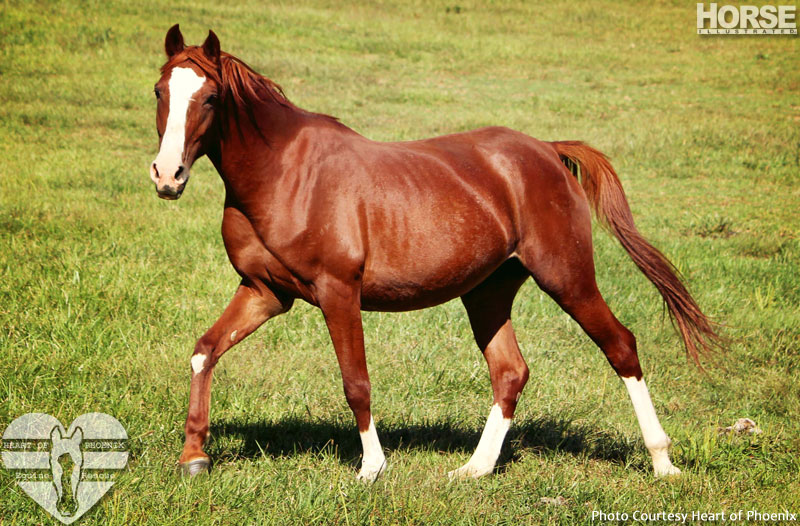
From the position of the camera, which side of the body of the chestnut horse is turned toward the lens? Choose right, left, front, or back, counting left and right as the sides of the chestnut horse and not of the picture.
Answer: left
